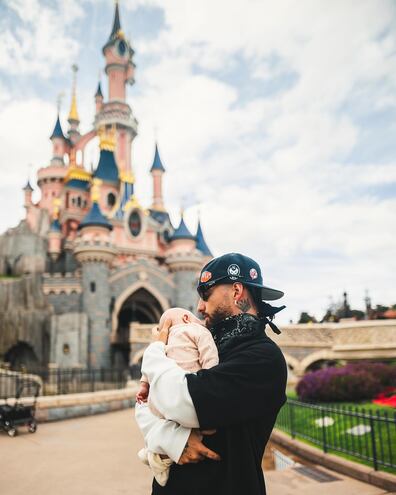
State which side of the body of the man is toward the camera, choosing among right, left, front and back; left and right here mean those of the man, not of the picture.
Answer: left

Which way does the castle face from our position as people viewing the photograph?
facing the viewer and to the right of the viewer

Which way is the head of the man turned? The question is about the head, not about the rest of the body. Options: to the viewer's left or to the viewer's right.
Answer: to the viewer's left

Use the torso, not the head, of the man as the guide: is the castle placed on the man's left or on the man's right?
on the man's right
